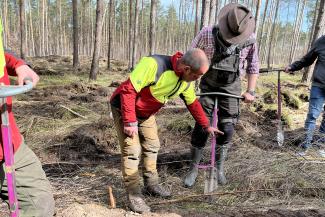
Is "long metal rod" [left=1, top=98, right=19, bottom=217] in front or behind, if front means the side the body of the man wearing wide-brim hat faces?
in front

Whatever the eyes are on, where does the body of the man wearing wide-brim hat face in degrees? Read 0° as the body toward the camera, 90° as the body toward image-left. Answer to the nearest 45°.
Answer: approximately 0°
